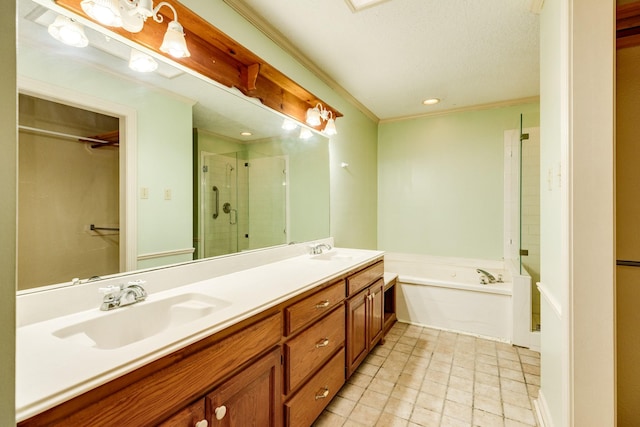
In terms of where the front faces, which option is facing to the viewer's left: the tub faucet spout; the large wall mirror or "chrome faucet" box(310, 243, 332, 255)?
the tub faucet spout

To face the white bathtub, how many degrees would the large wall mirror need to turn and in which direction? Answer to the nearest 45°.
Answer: approximately 45° to its left

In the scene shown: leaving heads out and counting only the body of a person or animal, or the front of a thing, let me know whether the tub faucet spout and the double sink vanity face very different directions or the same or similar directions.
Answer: very different directions

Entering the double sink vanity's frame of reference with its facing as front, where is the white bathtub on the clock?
The white bathtub is roughly at 10 o'clock from the double sink vanity.

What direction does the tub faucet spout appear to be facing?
to the viewer's left

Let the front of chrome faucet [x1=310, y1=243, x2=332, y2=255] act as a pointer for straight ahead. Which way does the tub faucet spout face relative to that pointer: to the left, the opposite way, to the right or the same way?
the opposite way

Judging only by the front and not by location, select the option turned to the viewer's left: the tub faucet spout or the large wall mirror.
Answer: the tub faucet spout
